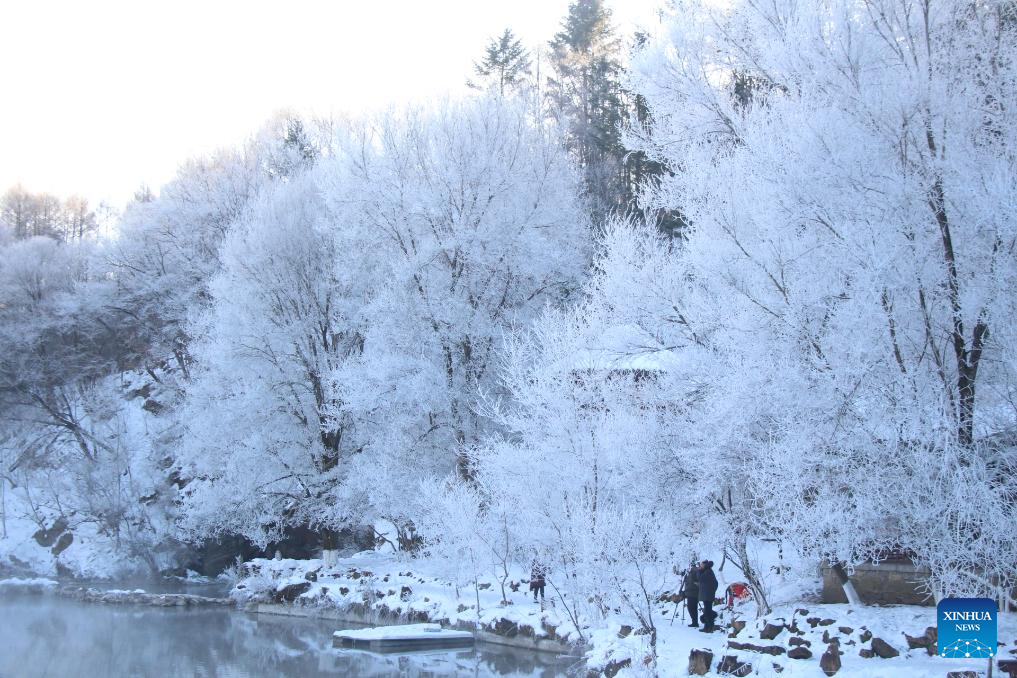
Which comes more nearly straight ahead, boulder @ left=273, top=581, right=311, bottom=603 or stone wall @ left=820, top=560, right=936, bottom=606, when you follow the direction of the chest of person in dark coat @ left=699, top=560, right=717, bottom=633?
the boulder

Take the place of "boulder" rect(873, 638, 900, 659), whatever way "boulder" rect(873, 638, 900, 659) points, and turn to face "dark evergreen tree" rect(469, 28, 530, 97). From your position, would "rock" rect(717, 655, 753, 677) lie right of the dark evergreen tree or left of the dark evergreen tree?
left

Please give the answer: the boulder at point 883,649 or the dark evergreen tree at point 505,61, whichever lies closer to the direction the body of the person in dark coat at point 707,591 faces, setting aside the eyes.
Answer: the dark evergreen tree

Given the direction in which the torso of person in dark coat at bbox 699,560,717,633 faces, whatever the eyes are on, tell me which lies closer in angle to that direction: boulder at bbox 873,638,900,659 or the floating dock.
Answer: the floating dock
